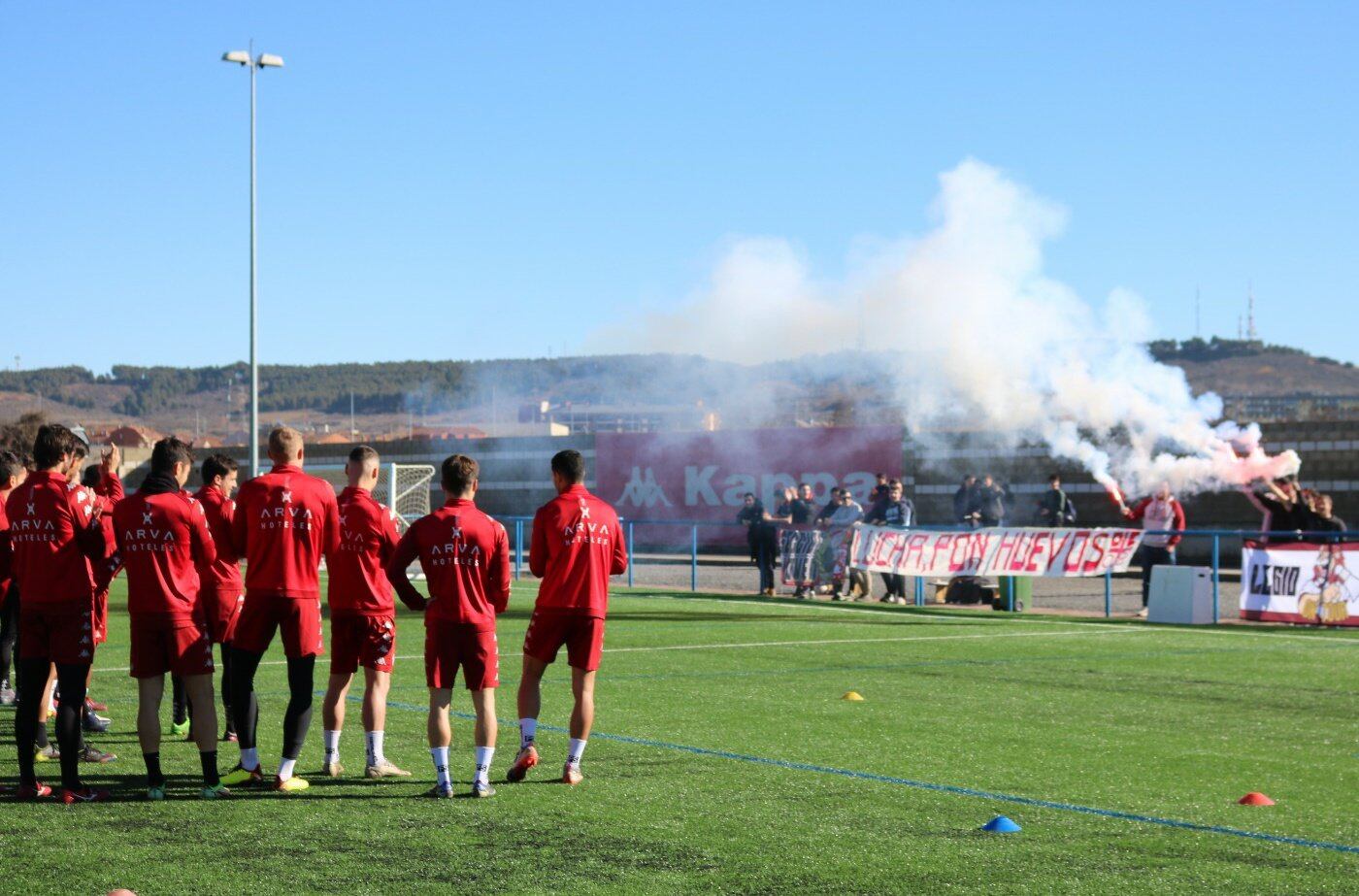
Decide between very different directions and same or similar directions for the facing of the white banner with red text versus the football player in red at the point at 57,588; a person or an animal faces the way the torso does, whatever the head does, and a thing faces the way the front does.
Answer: very different directions

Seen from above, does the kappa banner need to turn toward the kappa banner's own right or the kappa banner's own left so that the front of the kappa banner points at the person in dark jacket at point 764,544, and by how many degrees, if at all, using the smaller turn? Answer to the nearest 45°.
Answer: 0° — it already faces them

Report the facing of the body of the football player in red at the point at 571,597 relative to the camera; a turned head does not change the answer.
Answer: away from the camera

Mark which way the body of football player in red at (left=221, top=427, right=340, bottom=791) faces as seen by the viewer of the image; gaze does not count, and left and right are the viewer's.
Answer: facing away from the viewer

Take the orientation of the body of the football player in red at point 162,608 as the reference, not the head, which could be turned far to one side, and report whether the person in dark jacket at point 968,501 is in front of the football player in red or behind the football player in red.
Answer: in front

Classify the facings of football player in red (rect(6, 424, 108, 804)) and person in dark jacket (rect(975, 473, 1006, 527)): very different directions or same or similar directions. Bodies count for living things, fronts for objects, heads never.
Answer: very different directions

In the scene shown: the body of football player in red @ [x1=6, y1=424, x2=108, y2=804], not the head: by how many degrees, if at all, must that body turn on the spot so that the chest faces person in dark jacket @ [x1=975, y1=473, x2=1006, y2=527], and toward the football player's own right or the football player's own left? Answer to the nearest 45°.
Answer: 0° — they already face them

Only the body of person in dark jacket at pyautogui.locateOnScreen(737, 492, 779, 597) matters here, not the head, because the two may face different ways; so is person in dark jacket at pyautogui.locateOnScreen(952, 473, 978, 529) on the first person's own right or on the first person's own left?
on the first person's own left

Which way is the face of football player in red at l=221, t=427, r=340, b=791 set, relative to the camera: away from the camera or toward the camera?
away from the camera

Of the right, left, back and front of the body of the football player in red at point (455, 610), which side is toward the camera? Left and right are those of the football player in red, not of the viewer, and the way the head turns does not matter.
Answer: back

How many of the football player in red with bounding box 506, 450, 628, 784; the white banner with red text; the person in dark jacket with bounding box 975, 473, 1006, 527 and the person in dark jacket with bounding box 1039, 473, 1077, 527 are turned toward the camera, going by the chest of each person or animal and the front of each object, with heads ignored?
3

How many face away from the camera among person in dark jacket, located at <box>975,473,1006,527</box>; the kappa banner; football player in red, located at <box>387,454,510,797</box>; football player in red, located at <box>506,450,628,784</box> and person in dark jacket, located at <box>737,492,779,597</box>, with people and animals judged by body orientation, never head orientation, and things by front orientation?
2

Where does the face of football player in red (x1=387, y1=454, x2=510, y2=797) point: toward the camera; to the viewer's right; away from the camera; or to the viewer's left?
away from the camera

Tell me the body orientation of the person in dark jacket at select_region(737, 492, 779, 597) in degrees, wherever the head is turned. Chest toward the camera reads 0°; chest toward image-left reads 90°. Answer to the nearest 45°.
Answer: approximately 45°

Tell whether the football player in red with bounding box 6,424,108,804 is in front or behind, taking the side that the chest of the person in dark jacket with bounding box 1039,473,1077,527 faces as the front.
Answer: in front
